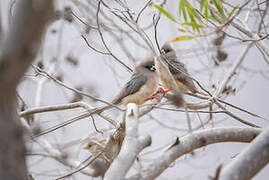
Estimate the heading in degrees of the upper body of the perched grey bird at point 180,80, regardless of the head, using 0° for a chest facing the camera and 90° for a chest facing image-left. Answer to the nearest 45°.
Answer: approximately 90°
